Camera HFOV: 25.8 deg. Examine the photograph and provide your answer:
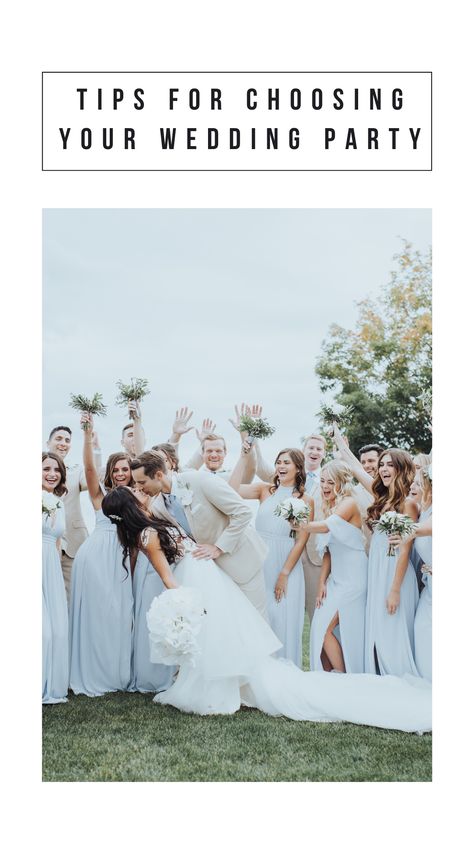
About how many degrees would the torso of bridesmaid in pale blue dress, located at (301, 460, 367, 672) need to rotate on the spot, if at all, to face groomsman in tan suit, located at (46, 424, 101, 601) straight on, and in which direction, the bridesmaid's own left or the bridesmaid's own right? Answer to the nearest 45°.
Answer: approximately 45° to the bridesmaid's own right

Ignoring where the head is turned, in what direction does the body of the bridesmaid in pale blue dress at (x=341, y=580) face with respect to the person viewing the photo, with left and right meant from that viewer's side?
facing the viewer and to the left of the viewer

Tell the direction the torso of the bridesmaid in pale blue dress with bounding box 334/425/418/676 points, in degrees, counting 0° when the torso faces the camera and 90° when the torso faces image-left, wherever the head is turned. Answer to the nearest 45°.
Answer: approximately 45°

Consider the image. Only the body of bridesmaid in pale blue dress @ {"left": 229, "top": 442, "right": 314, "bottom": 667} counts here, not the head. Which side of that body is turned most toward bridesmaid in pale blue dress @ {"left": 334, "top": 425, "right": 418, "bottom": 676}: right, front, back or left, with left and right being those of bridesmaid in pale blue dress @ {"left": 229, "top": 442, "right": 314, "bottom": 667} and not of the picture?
left

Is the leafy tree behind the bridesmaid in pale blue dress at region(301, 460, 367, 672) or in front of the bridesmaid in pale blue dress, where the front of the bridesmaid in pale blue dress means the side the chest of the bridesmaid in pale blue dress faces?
behind

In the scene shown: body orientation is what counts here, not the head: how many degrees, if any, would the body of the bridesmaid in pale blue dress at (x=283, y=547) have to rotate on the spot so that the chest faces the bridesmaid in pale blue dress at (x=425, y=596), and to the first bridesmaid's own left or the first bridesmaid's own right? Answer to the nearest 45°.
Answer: approximately 90° to the first bridesmaid's own left

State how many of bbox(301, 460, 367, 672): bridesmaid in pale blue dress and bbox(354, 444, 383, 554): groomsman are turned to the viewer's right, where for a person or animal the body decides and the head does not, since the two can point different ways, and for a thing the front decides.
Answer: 0
